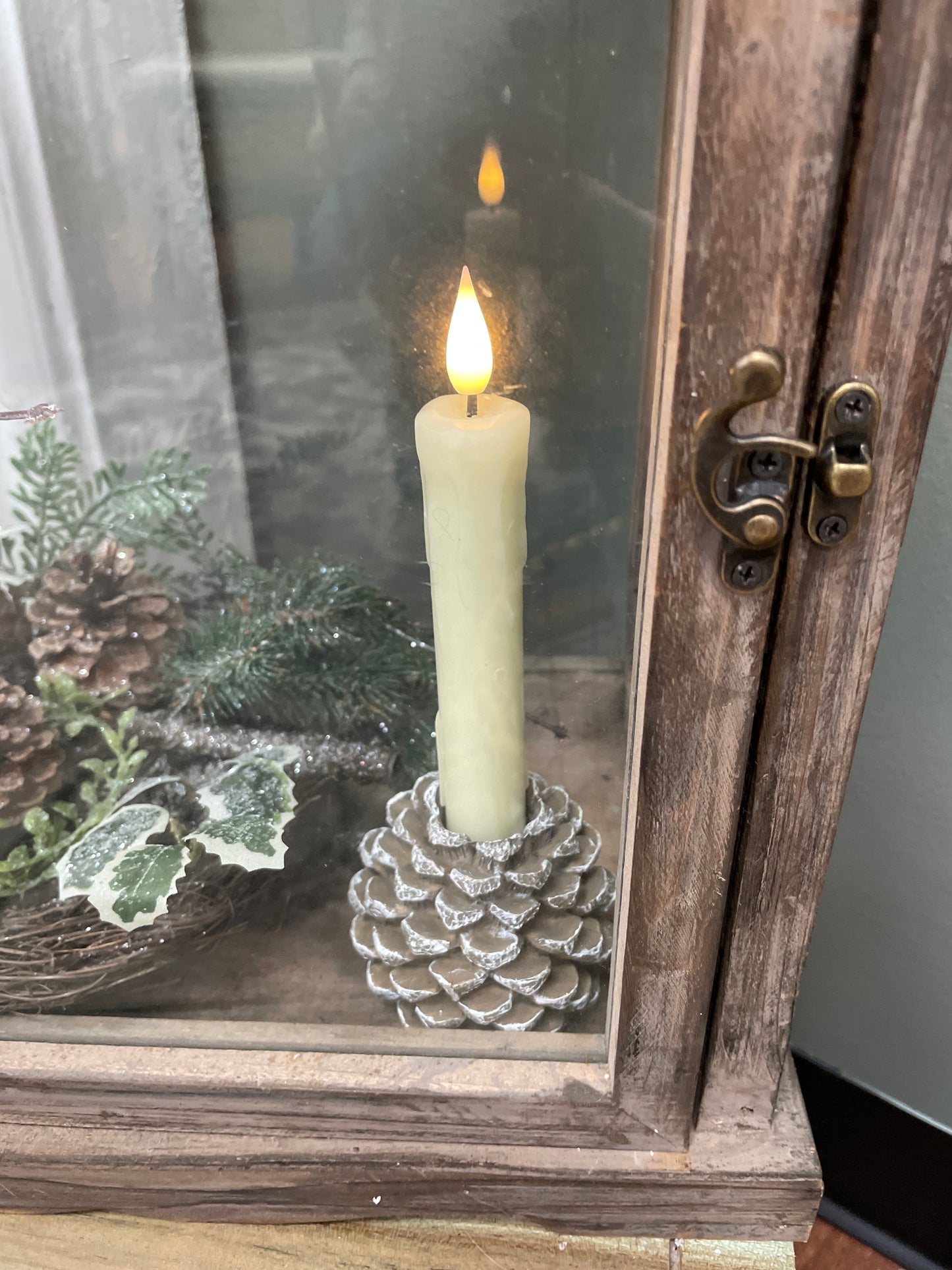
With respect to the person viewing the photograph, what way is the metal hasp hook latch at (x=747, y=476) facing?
facing the viewer

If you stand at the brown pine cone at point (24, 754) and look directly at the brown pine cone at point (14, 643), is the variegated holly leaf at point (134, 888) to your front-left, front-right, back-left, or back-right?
back-right

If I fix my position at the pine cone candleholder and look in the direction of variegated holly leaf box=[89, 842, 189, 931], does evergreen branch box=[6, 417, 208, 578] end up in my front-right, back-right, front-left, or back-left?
front-right
